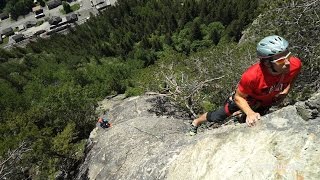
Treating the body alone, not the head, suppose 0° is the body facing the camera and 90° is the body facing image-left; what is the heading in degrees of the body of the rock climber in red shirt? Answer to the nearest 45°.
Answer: approximately 315°
